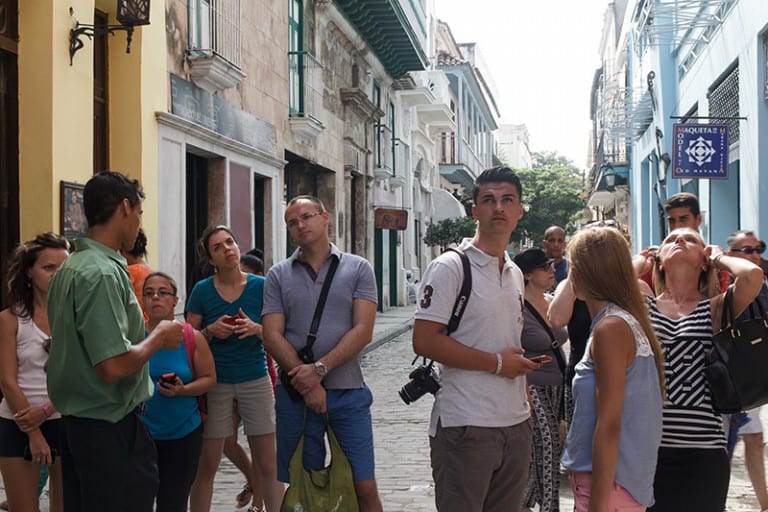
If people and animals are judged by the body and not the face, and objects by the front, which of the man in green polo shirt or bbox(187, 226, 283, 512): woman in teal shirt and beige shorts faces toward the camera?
the woman in teal shirt and beige shorts

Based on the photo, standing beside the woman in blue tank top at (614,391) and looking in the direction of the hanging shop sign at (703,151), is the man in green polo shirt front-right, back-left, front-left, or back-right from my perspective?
back-left

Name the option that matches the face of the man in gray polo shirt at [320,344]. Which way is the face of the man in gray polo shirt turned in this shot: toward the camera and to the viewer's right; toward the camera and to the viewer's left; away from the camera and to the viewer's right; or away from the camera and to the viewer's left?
toward the camera and to the viewer's left

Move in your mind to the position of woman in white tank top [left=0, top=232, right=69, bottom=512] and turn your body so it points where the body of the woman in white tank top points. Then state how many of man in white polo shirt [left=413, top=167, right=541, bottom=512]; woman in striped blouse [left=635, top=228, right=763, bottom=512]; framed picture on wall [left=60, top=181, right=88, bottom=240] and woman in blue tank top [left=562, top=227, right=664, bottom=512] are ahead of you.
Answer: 3

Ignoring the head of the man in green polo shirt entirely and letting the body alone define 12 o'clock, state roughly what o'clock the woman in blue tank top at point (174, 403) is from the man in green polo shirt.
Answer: The woman in blue tank top is roughly at 11 o'clock from the man in green polo shirt.

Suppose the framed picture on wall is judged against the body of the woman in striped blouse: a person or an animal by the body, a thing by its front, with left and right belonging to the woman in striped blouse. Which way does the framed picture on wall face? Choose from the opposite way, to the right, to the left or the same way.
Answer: to the left

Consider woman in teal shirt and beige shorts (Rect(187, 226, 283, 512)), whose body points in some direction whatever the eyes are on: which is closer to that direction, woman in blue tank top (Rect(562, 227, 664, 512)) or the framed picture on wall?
the woman in blue tank top

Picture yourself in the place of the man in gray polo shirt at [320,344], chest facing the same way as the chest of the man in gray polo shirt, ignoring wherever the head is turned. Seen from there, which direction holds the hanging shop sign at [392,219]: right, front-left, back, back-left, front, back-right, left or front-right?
back

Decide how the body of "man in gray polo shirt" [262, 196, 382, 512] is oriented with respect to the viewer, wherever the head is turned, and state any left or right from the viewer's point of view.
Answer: facing the viewer

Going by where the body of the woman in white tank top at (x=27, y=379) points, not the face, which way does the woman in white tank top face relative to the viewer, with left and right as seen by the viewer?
facing the viewer and to the right of the viewer

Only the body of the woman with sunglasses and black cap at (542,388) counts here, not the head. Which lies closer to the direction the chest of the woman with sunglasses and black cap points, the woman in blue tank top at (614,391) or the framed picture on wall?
the woman in blue tank top

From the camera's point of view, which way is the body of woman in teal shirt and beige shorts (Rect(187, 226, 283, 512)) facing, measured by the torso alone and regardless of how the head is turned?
toward the camera

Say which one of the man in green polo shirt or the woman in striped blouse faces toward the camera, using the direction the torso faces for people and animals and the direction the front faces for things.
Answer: the woman in striped blouse

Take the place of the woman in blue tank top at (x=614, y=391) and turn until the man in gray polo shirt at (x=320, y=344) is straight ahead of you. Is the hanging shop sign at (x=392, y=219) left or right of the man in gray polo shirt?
right

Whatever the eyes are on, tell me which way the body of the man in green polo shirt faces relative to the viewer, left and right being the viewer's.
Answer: facing away from the viewer and to the right of the viewer

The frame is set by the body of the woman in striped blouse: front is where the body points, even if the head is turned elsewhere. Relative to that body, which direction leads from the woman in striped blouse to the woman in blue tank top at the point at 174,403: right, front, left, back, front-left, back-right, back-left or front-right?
right

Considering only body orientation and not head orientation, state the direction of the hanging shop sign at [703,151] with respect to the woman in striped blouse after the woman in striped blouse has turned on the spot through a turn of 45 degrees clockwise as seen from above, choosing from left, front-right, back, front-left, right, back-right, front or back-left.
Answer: back-right

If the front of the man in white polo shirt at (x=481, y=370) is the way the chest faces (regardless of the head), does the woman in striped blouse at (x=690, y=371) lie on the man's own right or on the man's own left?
on the man's own left

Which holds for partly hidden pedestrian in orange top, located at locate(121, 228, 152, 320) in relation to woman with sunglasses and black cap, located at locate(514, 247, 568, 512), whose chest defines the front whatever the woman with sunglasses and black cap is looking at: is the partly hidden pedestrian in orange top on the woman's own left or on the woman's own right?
on the woman's own right

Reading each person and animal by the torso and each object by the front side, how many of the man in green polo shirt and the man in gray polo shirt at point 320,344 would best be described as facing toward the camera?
1
